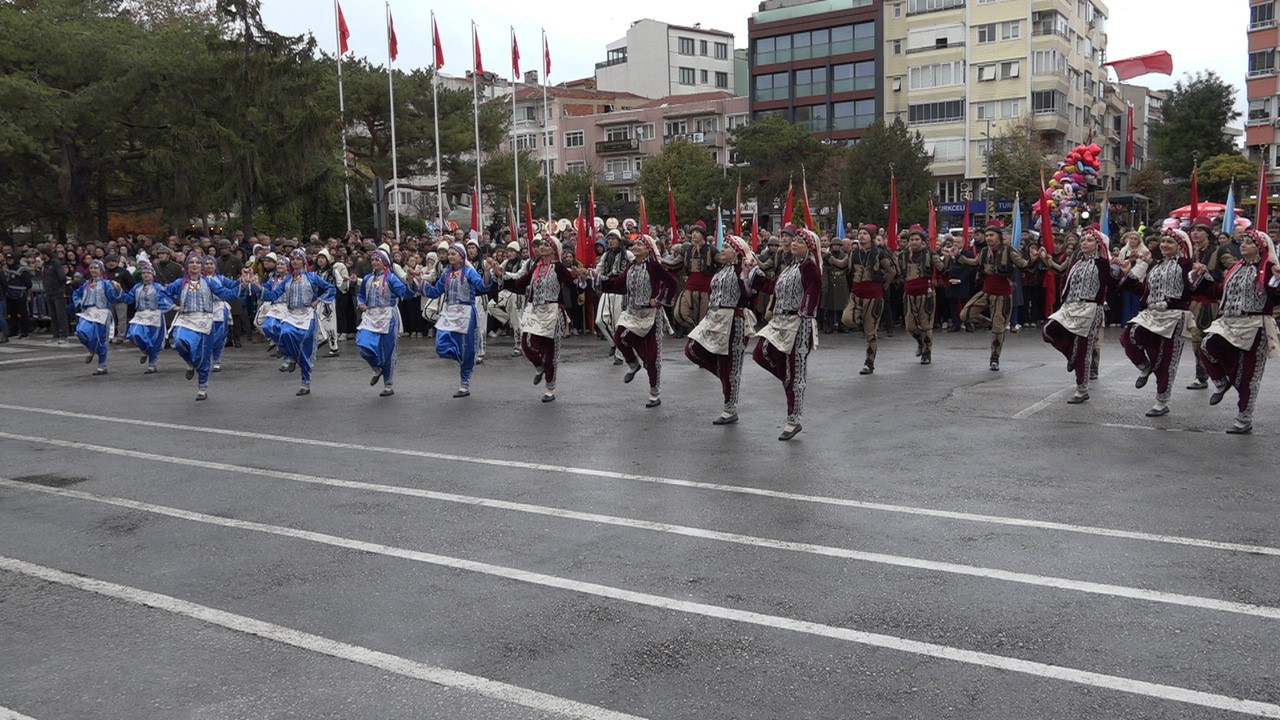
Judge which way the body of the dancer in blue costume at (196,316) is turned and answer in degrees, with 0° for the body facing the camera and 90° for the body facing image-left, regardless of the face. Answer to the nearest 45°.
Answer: approximately 0°

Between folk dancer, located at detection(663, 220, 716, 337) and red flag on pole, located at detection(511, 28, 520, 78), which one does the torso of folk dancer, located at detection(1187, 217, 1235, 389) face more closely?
the folk dancer

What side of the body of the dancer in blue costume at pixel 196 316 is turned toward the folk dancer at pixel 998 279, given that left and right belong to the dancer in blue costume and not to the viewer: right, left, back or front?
left

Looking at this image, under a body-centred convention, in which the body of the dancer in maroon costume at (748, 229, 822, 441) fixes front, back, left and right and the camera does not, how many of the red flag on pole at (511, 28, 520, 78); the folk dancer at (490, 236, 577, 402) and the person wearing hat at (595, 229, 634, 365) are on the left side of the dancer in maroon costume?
0

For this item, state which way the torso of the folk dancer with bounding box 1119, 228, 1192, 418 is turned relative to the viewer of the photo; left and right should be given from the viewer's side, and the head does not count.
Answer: facing the viewer and to the left of the viewer

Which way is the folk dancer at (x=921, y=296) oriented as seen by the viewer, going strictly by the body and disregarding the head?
toward the camera

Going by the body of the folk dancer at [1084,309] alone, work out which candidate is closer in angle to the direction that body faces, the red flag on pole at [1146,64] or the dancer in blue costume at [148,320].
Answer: the dancer in blue costume

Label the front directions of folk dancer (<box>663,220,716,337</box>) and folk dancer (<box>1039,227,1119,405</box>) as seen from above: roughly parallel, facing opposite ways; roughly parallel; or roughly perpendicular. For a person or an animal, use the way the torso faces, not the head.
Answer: roughly parallel

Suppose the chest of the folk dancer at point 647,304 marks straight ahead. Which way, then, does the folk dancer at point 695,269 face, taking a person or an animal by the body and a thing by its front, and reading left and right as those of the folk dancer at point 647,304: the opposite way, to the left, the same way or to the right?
the same way

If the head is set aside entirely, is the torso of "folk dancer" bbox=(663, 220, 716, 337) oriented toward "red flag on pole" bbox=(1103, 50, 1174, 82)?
no

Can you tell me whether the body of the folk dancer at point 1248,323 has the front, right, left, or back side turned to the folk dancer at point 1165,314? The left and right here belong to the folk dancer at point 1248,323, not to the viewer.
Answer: right

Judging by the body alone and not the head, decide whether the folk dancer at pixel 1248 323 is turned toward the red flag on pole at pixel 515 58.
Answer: no

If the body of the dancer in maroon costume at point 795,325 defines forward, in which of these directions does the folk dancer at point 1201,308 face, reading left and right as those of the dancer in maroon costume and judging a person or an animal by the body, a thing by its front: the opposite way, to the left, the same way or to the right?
the same way

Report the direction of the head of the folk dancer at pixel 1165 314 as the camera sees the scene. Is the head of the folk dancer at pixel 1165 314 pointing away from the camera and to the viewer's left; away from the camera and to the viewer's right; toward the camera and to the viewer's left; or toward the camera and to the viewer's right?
toward the camera and to the viewer's left

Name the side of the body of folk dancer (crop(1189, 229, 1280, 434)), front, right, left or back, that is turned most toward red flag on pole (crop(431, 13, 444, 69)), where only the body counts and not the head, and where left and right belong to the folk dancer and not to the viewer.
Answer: right

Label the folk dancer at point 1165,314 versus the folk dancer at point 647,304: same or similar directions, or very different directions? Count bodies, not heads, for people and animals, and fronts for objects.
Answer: same or similar directions

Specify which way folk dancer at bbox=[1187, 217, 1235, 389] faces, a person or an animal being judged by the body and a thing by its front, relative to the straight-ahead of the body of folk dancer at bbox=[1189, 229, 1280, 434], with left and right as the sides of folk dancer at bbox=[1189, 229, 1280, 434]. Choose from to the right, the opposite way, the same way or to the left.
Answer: the same way

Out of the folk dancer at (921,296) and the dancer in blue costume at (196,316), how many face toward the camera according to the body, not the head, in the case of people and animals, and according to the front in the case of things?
2
